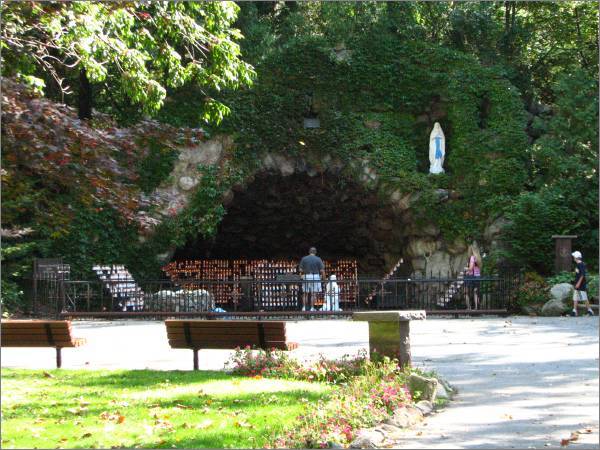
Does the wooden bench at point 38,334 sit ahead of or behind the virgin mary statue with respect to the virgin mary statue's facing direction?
ahead

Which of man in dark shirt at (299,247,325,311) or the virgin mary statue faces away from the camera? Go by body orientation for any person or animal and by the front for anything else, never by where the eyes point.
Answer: the man in dark shirt

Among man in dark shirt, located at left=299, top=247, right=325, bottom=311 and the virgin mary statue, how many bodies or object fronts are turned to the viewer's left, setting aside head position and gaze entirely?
0

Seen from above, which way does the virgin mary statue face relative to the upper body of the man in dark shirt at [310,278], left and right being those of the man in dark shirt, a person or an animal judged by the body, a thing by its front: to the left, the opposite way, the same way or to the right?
the opposite way

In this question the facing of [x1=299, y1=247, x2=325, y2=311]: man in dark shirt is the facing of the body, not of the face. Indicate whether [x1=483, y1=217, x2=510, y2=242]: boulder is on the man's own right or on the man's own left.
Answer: on the man's own right

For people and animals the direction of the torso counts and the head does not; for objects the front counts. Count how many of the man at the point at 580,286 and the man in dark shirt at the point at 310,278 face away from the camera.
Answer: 1

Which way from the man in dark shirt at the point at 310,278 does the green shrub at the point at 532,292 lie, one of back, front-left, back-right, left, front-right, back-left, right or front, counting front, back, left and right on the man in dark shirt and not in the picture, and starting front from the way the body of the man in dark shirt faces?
right

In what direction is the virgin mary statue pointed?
toward the camera

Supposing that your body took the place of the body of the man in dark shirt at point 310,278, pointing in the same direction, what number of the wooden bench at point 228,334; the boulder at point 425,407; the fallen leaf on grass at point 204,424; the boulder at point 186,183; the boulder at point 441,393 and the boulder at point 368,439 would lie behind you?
5

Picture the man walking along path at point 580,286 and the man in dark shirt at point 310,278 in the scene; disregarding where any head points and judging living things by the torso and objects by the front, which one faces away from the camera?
the man in dark shirt

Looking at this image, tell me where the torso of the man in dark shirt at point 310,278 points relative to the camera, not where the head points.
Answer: away from the camera
